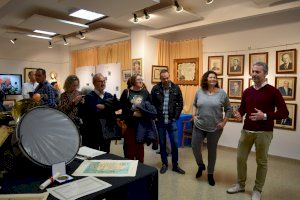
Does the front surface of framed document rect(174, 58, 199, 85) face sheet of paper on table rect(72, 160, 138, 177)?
yes

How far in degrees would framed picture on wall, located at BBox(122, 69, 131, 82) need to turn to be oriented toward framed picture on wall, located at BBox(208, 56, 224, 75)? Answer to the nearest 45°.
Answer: approximately 45° to its left

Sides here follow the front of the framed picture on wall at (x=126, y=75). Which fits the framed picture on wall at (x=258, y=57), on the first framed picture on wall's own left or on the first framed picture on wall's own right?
on the first framed picture on wall's own left

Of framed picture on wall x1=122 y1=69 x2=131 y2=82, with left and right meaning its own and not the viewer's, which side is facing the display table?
front

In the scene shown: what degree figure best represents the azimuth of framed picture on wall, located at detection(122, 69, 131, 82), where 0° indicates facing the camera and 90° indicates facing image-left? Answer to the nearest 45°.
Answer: approximately 0°

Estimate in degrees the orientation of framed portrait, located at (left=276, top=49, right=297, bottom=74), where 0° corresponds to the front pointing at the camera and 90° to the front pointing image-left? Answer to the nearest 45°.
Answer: approximately 45°

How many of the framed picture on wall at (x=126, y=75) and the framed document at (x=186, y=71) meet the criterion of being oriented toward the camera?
2

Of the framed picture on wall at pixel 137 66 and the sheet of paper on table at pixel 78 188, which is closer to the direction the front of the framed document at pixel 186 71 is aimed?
the sheet of paper on table
